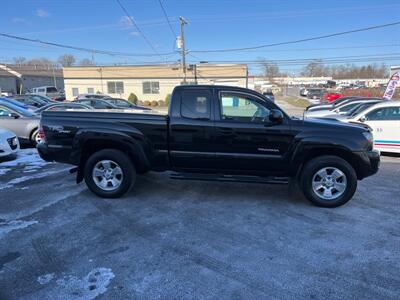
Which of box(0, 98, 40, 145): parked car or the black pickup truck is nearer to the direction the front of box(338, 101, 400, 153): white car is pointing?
the parked car

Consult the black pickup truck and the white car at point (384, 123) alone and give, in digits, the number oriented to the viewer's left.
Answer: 1

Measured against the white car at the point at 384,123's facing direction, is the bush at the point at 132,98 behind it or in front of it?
in front

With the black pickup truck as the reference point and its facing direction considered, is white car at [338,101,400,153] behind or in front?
in front

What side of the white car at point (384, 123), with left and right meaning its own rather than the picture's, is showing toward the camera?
left

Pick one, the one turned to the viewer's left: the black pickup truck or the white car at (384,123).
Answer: the white car

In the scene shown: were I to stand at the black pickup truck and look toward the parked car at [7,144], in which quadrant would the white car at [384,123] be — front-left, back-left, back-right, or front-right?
back-right

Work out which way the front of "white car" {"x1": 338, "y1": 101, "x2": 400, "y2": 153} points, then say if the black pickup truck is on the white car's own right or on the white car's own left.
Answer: on the white car's own left

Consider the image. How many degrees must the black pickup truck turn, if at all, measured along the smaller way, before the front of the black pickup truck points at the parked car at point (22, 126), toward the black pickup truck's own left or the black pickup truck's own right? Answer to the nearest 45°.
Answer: approximately 135° to the black pickup truck's own left

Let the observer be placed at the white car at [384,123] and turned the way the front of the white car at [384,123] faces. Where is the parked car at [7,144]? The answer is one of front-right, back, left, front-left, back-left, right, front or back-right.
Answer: front-left

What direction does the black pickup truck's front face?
to the viewer's right
